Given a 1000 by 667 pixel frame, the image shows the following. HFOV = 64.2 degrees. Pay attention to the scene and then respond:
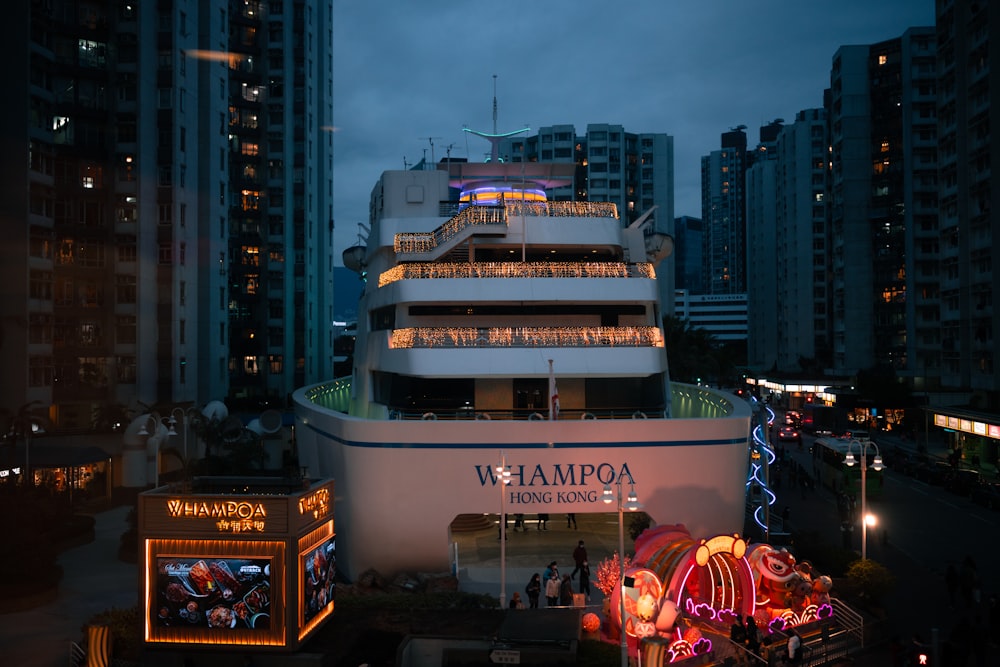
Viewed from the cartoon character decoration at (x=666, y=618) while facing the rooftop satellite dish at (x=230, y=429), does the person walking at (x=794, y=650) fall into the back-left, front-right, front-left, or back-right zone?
back-right

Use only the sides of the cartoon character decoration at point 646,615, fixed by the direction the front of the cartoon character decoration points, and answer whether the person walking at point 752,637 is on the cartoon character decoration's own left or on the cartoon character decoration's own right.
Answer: on the cartoon character decoration's own left

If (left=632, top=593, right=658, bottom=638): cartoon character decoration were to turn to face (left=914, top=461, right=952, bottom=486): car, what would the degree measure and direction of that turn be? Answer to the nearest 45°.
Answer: approximately 135° to its left

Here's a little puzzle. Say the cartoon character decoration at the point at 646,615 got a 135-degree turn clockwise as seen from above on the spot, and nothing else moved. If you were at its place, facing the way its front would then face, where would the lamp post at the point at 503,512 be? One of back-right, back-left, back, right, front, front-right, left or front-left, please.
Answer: front

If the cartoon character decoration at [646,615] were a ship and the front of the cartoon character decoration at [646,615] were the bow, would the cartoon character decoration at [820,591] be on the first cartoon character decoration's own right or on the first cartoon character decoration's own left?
on the first cartoon character decoration's own left

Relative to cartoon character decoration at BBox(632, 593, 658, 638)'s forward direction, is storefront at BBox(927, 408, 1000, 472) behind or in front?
behind

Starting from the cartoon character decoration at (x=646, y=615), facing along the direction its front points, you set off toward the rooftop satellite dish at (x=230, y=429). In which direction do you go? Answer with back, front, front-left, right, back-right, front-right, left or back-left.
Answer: back-right

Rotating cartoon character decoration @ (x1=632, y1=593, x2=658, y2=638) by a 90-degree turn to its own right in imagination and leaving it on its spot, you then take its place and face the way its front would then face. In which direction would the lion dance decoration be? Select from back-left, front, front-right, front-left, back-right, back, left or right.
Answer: back-right

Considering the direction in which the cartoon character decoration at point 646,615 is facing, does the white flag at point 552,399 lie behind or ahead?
behind

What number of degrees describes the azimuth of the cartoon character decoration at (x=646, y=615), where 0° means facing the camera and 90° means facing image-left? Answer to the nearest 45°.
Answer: approximately 0°

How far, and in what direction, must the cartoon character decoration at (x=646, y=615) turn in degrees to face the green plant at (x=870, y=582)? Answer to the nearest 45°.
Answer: approximately 135° to its left

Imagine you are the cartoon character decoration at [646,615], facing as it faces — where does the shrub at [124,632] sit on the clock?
The shrub is roughly at 3 o'clock from the cartoon character decoration.

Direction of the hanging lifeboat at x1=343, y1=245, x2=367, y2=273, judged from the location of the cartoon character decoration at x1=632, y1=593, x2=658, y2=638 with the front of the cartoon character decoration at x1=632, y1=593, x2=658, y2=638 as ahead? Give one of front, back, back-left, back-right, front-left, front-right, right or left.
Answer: back-right

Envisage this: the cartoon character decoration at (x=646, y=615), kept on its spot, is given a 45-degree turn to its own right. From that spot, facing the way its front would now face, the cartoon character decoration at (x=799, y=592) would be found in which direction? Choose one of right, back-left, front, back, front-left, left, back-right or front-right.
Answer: back
